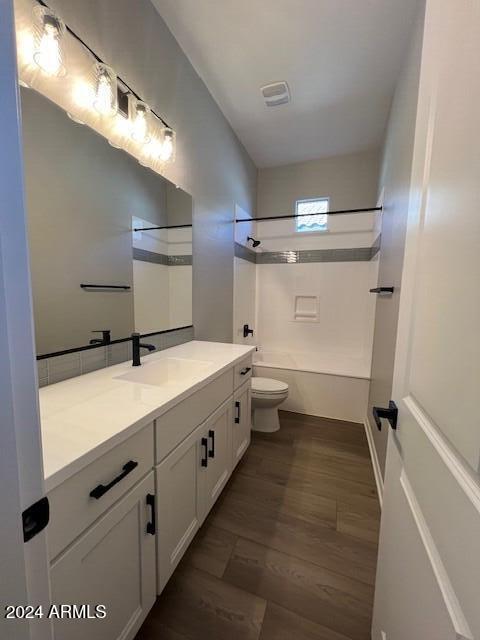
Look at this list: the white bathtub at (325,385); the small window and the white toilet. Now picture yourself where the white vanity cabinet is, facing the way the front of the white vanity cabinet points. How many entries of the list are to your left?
3

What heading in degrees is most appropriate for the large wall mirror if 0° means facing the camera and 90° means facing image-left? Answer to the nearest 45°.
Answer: approximately 315°

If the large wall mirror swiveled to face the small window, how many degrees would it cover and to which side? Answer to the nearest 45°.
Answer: approximately 90° to its left

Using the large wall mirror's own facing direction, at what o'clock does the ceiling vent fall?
The ceiling vent is roughly at 10 o'clock from the large wall mirror.

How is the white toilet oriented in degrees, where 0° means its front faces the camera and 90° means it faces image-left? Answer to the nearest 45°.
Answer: approximately 270°

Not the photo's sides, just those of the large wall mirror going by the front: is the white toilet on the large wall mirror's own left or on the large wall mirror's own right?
on the large wall mirror's own left

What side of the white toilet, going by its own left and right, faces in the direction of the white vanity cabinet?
right
